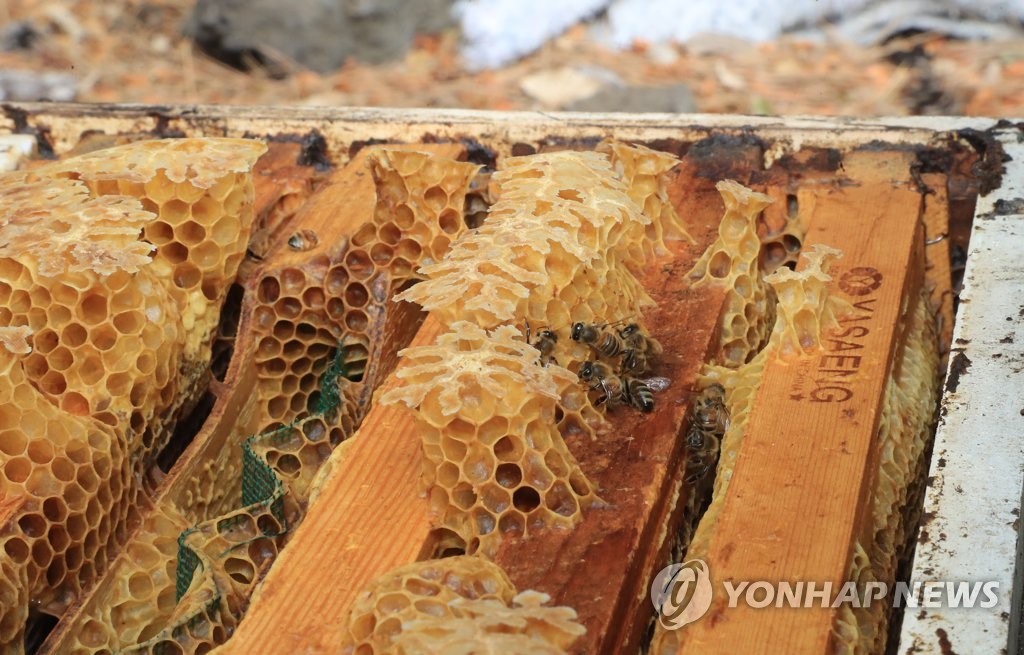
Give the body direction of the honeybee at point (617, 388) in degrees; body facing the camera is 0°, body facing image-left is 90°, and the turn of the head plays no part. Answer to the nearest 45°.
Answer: approximately 90°

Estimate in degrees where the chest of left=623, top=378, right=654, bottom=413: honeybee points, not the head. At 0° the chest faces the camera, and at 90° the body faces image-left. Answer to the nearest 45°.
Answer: approximately 135°

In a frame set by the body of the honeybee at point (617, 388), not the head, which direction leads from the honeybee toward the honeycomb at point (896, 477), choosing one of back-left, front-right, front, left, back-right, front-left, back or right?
back
